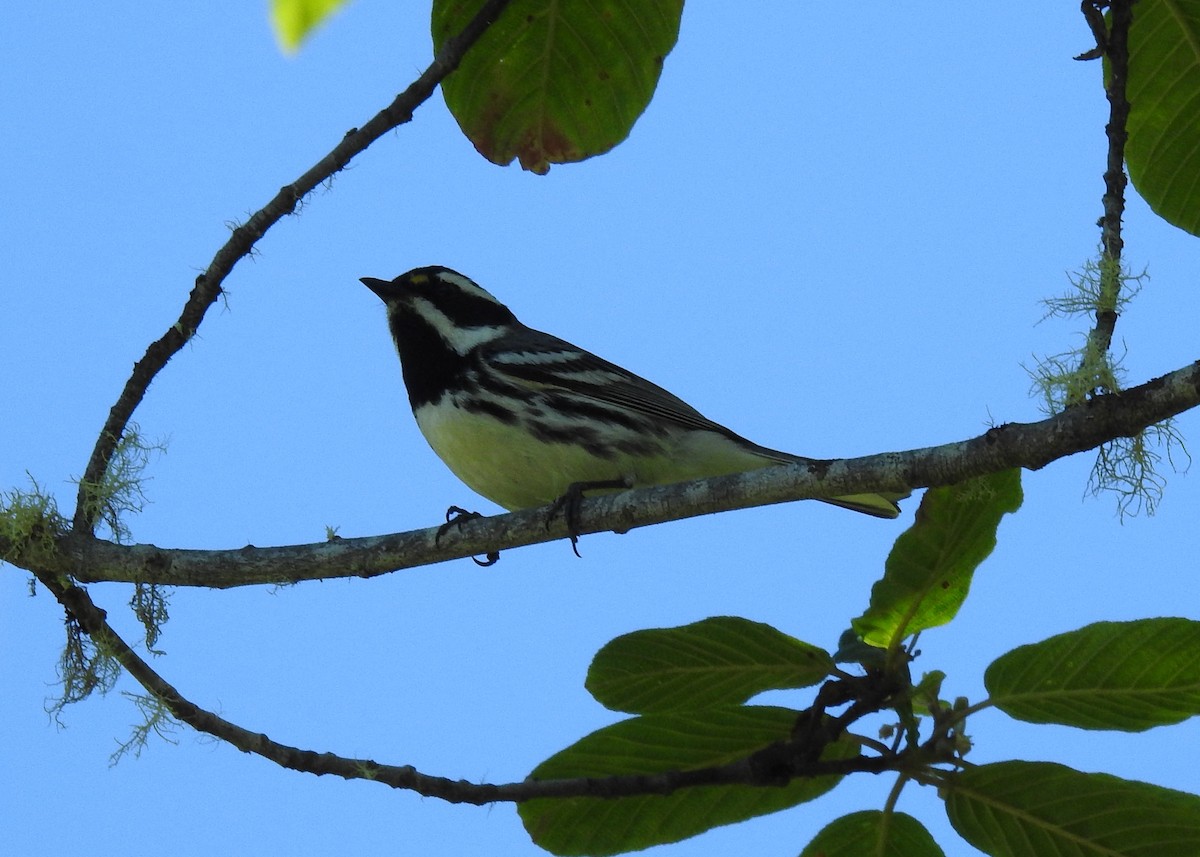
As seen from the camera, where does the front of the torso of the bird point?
to the viewer's left
